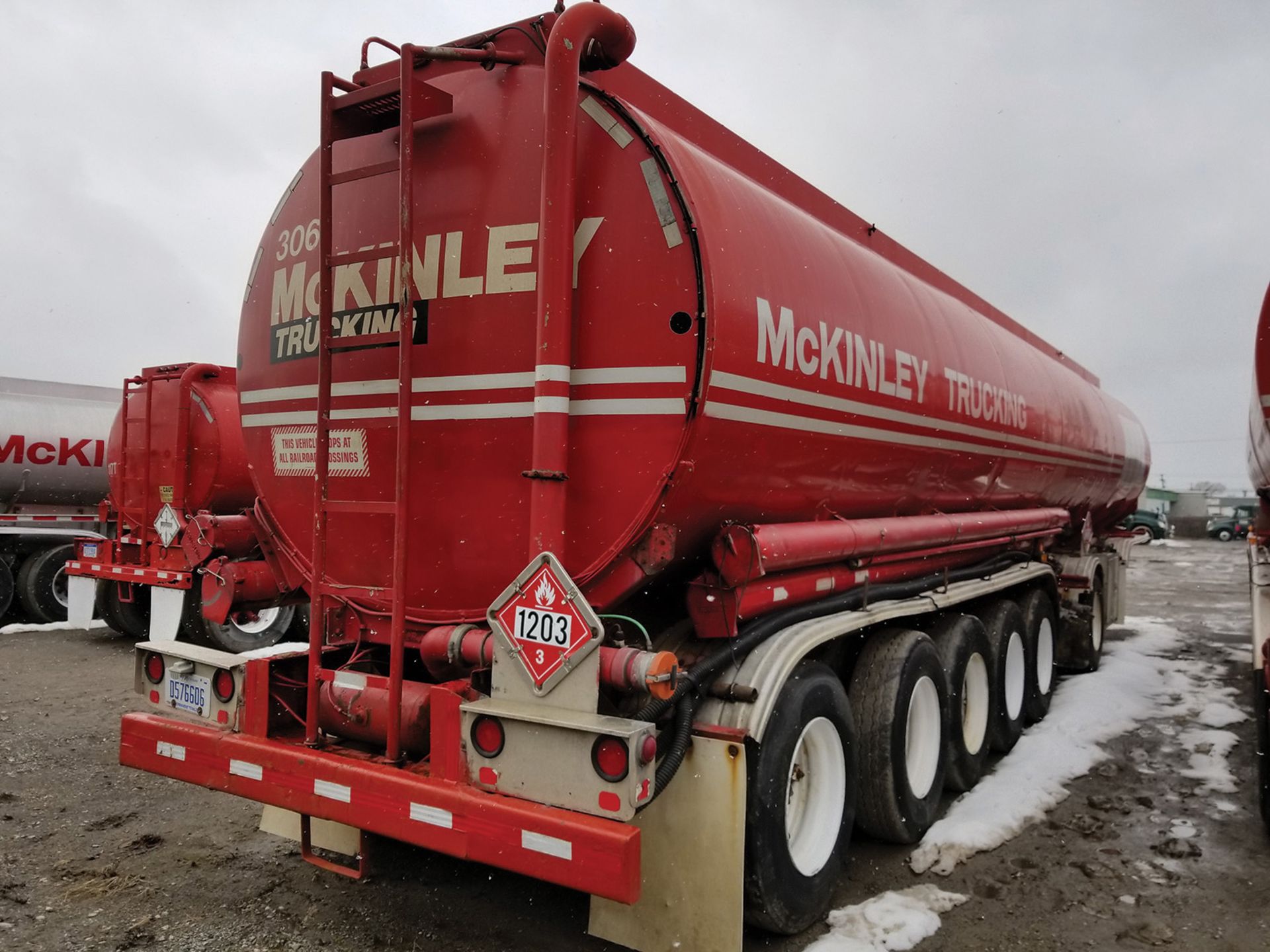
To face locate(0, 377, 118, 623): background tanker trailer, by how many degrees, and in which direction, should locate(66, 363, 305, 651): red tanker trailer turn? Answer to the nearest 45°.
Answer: approximately 90° to its left

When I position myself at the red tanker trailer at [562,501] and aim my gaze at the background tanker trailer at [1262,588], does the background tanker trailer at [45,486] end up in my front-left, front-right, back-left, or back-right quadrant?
back-left

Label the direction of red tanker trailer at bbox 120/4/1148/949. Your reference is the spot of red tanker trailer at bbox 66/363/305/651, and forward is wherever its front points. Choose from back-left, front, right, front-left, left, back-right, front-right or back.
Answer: back-right

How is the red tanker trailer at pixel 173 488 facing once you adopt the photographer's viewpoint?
facing away from the viewer and to the right of the viewer

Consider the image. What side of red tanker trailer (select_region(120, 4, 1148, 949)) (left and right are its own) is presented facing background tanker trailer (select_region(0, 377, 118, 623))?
left

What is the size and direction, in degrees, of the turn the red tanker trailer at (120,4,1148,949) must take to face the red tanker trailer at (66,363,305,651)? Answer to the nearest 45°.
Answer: approximately 90° to its left

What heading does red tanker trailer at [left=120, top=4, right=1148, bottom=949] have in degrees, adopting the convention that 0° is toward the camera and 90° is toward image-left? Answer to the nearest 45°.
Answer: approximately 225°

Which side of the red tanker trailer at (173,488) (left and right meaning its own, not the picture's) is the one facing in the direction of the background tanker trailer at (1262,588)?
right
